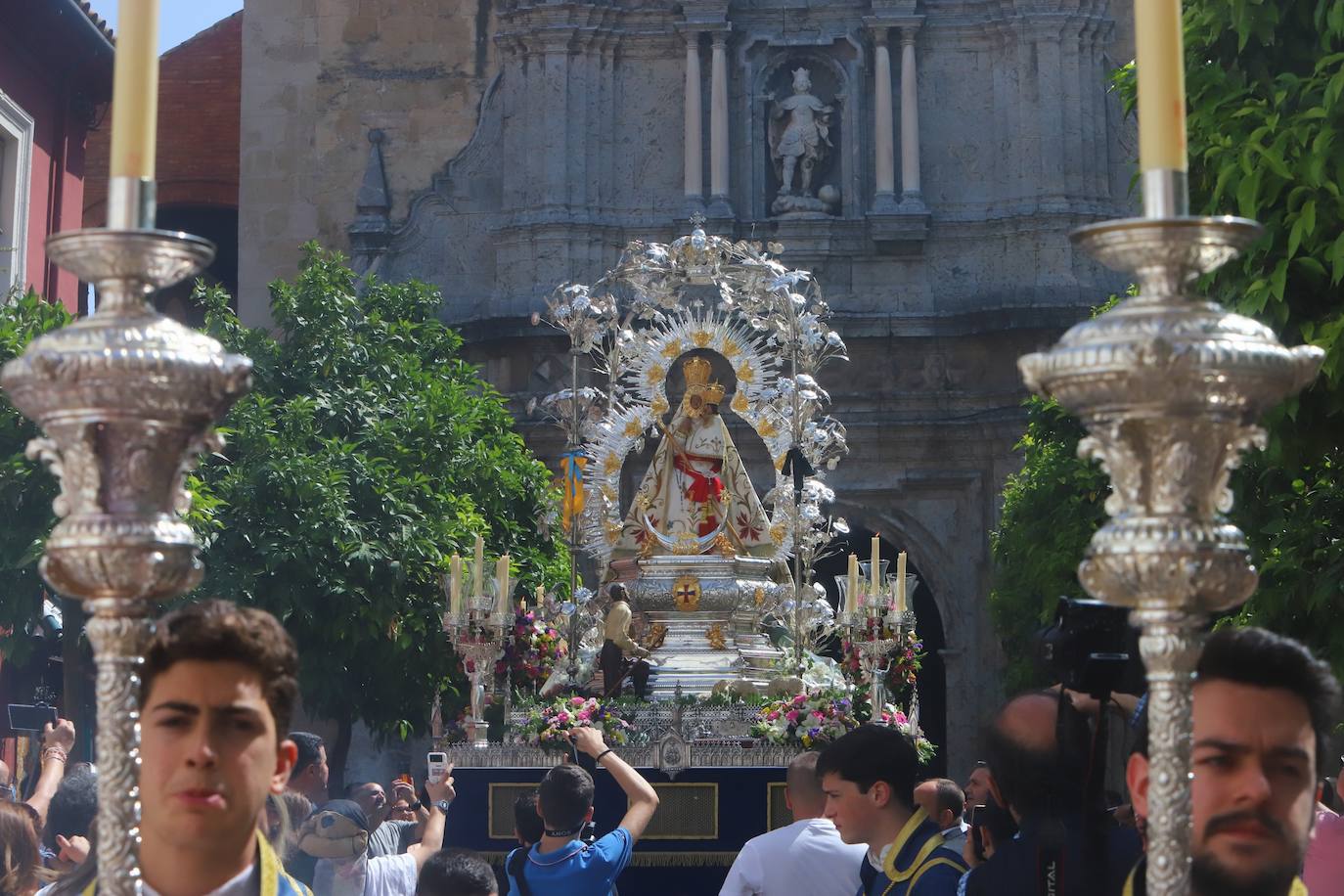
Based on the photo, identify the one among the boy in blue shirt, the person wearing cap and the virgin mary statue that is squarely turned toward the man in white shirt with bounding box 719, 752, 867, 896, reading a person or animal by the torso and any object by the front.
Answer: the virgin mary statue

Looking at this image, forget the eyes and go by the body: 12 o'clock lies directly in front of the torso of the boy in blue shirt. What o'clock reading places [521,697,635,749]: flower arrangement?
The flower arrangement is roughly at 12 o'clock from the boy in blue shirt.

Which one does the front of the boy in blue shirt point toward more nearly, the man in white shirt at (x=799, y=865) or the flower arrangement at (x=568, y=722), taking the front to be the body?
the flower arrangement

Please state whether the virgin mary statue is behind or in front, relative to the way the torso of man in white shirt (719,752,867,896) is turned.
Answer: in front

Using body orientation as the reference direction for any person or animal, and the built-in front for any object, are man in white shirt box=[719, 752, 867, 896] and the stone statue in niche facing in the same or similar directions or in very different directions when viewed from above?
very different directions

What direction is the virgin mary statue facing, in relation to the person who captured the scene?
facing the viewer

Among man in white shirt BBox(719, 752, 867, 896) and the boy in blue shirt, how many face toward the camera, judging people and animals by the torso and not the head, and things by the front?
0

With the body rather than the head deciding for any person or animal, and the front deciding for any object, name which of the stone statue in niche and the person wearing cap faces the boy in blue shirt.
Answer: the stone statue in niche

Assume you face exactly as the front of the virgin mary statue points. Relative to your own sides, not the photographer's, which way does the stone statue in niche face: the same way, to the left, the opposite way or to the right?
the same way

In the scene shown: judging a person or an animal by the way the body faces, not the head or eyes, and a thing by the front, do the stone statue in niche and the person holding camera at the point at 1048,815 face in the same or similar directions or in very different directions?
very different directions

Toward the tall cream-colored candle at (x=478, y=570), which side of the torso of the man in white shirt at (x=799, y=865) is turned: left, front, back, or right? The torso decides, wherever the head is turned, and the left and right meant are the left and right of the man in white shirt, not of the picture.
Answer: front

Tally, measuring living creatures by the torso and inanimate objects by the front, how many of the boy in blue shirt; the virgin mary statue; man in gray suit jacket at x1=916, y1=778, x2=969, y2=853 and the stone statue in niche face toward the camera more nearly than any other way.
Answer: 2

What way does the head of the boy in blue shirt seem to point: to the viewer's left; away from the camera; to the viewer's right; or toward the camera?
away from the camera

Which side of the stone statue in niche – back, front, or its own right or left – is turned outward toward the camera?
front

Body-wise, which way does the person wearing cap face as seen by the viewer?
away from the camera

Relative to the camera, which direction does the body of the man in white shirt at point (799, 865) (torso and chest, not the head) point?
away from the camera

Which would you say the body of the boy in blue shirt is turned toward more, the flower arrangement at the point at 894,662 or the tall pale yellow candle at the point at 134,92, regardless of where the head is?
the flower arrangement

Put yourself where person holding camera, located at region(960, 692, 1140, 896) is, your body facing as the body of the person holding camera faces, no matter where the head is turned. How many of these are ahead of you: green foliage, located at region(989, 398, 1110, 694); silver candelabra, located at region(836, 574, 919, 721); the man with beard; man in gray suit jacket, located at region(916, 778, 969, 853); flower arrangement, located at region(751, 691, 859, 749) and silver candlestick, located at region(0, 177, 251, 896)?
4

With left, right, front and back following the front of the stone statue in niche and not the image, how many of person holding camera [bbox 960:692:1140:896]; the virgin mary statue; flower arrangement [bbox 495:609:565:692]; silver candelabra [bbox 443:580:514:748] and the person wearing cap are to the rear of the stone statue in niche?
0
